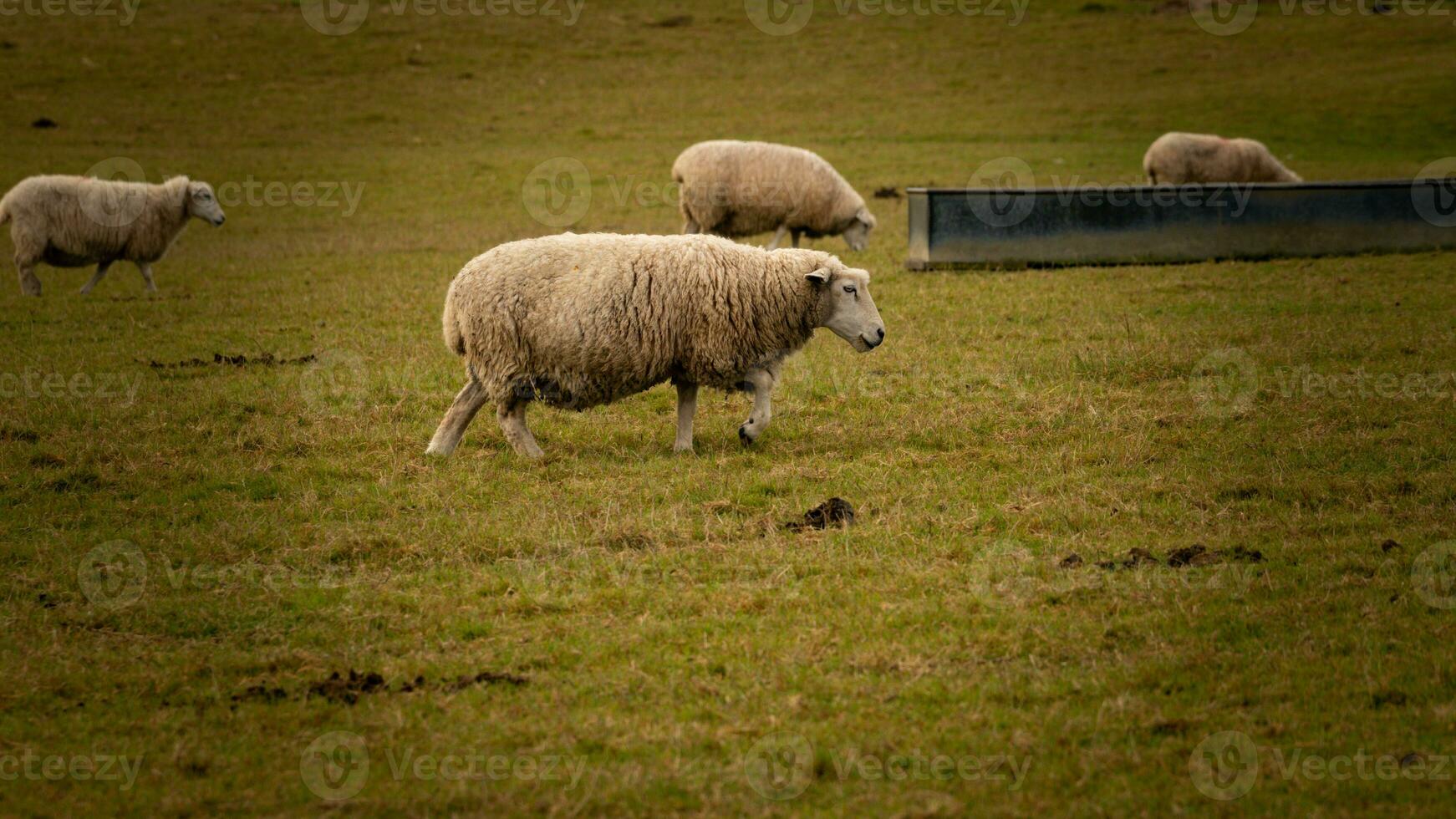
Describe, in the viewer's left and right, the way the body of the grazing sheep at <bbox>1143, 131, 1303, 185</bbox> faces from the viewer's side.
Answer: facing to the right of the viewer

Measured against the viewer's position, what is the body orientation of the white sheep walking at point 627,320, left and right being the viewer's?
facing to the right of the viewer

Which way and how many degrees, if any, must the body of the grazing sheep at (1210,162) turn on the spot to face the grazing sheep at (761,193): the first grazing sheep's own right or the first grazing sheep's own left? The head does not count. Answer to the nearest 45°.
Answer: approximately 135° to the first grazing sheep's own right

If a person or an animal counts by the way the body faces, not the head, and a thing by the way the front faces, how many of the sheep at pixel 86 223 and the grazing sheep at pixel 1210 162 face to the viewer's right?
2

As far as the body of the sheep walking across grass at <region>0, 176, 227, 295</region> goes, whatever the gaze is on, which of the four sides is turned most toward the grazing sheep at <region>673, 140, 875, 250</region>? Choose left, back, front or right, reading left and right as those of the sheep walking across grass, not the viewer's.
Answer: front

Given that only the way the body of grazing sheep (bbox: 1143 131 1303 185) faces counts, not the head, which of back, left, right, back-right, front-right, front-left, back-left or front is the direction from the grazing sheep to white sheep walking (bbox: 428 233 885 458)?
right

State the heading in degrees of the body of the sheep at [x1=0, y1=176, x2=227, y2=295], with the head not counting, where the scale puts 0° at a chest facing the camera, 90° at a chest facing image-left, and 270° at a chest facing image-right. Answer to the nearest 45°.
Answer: approximately 270°

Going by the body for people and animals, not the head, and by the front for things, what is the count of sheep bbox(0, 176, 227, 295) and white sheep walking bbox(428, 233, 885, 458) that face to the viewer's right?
2

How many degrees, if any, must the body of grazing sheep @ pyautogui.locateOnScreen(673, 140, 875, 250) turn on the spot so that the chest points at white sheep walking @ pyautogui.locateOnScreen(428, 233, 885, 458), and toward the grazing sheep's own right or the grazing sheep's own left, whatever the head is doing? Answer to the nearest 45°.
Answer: approximately 90° to the grazing sheep's own right

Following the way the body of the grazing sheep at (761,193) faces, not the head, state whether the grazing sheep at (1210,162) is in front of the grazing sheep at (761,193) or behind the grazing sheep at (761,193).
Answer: in front

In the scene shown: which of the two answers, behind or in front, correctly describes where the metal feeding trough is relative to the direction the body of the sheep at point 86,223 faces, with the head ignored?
in front

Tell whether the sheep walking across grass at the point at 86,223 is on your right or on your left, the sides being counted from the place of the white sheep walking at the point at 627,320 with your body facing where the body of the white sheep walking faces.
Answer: on your left

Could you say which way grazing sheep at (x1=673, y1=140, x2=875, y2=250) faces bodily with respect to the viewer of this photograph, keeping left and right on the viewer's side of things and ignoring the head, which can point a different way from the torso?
facing to the right of the viewer
